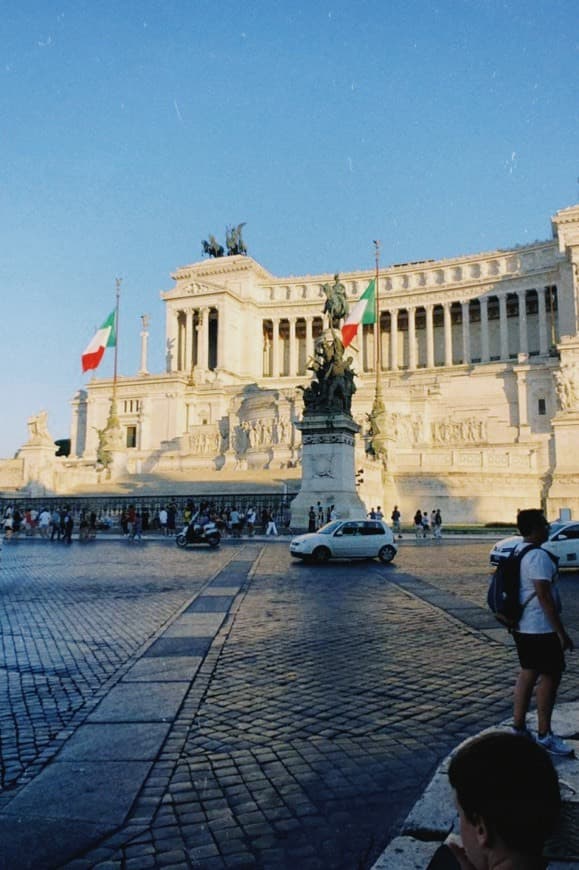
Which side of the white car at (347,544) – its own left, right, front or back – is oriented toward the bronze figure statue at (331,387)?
right

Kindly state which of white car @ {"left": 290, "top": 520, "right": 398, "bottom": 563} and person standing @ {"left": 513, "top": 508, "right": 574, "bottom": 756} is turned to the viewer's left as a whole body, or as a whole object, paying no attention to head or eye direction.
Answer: the white car

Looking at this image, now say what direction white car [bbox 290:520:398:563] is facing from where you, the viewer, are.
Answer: facing to the left of the viewer

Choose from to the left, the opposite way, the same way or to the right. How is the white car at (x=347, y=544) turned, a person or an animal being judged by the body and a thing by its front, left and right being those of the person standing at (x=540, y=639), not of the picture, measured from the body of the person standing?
the opposite way

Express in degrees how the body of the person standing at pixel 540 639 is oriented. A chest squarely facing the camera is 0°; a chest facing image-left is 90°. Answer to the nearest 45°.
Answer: approximately 270°

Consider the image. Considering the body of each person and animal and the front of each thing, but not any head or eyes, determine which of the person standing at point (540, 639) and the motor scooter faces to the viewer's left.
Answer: the motor scooter

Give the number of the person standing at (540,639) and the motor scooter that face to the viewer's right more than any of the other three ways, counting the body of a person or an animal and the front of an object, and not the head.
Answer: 1

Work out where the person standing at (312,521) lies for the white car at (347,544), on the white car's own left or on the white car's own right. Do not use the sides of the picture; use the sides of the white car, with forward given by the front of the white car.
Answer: on the white car's own right

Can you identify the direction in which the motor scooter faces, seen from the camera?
facing to the left of the viewer
